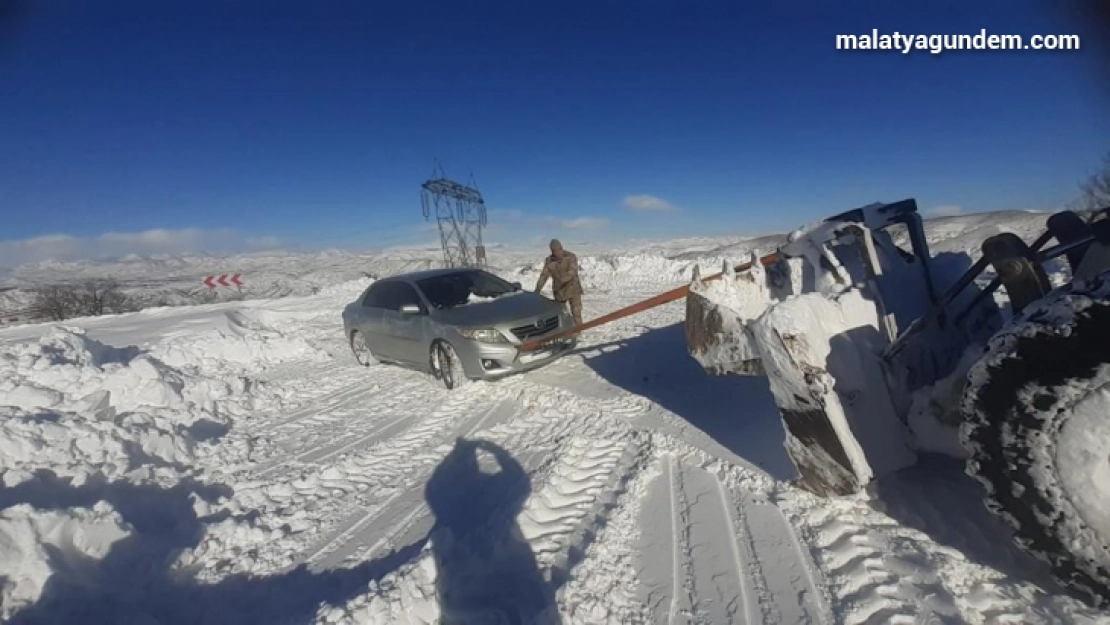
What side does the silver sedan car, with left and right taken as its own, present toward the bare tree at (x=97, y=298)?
back

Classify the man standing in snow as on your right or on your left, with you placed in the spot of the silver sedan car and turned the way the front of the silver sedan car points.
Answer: on your left

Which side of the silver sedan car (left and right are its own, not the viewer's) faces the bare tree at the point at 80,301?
back

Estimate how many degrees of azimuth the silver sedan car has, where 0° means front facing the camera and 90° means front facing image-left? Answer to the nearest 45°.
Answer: approximately 315°

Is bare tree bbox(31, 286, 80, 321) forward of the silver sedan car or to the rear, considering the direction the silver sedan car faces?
to the rear
